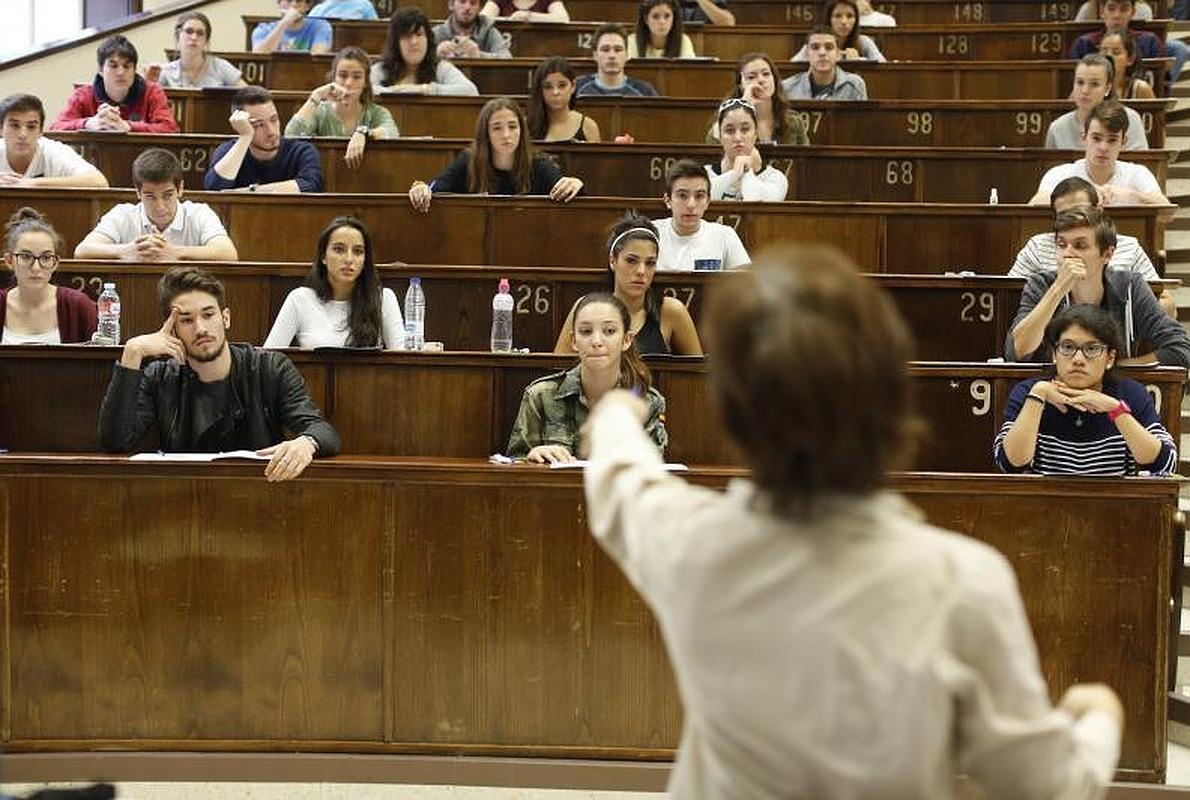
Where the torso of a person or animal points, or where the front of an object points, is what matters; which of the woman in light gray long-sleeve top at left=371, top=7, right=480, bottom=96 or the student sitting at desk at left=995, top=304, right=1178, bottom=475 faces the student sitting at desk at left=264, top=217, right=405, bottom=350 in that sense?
the woman in light gray long-sleeve top

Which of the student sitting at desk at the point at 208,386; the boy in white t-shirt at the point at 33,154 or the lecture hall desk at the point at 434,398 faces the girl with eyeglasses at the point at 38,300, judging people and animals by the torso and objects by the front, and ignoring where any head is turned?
the boy in white t-shirt

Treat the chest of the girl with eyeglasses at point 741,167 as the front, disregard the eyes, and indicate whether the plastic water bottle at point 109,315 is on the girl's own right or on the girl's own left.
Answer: on the girl's own right

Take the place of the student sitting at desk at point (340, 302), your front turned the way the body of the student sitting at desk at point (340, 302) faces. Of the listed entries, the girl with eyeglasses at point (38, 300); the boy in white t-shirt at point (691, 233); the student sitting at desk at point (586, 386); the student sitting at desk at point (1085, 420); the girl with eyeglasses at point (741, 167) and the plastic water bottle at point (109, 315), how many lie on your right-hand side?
2

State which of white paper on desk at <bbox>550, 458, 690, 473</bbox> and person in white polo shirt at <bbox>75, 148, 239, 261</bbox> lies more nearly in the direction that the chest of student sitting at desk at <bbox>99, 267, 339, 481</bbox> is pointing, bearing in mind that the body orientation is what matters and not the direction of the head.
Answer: the white paper on desk

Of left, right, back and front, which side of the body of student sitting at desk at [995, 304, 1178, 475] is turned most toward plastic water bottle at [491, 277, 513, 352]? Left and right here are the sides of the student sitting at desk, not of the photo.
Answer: right

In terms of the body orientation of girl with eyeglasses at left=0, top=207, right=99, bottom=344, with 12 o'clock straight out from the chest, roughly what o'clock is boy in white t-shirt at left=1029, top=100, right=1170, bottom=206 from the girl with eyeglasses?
The boy in white t-shirt is roughly at 9 o'clock from the girl with eyeglasses.

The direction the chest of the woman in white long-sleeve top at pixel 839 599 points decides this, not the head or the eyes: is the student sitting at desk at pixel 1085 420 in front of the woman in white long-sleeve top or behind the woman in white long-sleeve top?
in front

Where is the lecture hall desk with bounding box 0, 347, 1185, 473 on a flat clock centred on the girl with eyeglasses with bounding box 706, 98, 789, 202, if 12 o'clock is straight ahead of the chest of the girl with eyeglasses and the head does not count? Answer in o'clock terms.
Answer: The lecture hall desk is roughly at 1 o'clock from the girl with eyeglasses.
